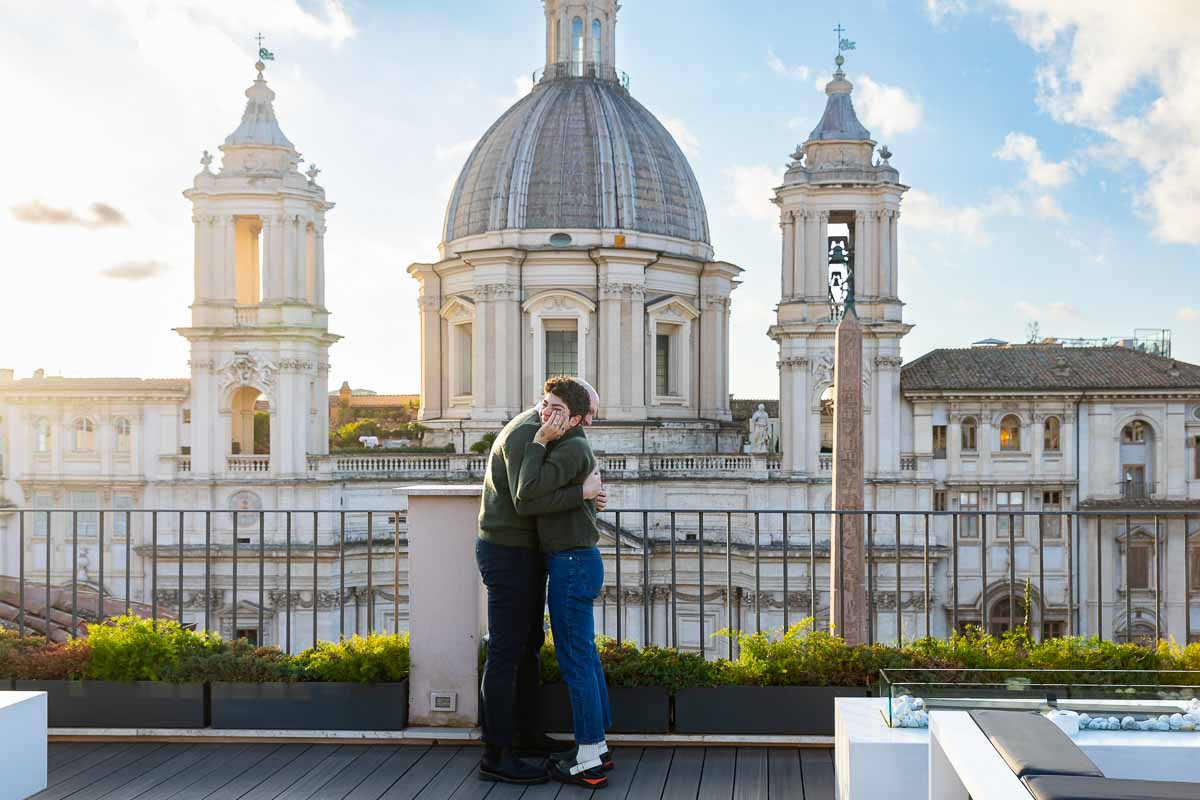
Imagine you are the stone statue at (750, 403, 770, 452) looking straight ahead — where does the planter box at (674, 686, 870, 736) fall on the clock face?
The planter box is roughly at 12 o'clock from the stone statue.

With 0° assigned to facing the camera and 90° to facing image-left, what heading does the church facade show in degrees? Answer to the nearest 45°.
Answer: approximately 0°

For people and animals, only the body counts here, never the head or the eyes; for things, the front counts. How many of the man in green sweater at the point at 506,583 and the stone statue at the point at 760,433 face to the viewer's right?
1

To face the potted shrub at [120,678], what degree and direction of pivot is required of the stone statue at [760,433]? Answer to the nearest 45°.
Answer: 0° — it already faces it

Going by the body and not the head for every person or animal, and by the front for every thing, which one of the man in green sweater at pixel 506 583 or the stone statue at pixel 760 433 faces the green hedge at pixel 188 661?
the stone statue

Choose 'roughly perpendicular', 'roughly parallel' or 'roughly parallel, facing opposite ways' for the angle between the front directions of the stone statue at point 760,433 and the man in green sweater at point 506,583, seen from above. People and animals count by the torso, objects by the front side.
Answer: roughly perpendicular

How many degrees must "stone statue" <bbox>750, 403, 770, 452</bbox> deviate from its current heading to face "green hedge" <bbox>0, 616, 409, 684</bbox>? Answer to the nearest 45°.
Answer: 0° — it already faces it

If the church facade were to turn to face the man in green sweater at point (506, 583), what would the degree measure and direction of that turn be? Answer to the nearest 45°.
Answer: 0° — it already faces them

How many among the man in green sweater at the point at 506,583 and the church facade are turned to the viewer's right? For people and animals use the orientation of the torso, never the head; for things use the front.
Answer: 1

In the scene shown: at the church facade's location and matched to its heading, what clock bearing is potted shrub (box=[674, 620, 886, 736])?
The potted shrub is roughly at 12 o'clock from the church facade.

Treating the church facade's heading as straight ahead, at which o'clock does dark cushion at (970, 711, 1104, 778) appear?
The dark cushion is roughly at 12 o'clock from the church facade.
